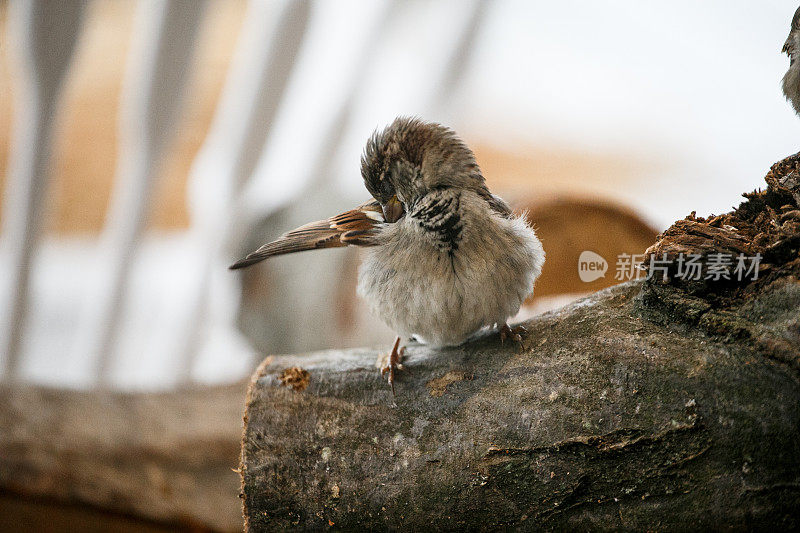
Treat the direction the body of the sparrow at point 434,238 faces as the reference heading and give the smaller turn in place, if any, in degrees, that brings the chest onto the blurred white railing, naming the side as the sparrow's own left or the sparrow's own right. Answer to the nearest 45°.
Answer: approximately 135° to the sparrow's own right

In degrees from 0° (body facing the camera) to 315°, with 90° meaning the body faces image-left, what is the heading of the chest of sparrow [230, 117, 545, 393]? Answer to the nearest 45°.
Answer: approximately 0°
